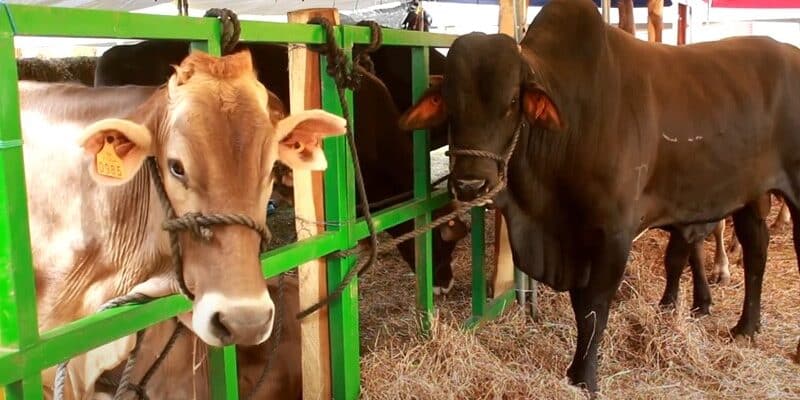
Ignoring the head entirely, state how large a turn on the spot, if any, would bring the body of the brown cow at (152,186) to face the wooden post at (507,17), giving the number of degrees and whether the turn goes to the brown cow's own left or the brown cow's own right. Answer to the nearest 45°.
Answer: approximately 90° to the brown cow's own left

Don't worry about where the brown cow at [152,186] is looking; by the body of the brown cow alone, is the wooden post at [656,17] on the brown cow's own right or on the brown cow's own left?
on the brown cow's own left

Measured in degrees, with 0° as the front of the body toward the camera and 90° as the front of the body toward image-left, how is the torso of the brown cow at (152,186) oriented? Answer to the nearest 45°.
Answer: approximately 315°

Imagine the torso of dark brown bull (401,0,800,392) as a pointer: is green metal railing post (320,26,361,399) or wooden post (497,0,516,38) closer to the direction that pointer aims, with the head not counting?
the green metal railing post

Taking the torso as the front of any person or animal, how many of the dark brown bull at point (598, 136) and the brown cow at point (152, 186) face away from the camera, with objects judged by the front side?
0

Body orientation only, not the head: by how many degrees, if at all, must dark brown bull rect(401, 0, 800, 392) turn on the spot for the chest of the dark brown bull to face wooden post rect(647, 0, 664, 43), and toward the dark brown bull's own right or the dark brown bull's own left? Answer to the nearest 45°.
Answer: approximately 135° to the dark brown bull's own right

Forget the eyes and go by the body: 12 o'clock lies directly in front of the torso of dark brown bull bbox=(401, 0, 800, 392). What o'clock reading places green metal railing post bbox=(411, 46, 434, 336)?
The green metal railing post is roughly at 1 o'clock from the dark brown bull.

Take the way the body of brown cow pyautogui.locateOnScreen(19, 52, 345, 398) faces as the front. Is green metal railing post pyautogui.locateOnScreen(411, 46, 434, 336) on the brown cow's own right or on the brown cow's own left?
on the brown cow's own left

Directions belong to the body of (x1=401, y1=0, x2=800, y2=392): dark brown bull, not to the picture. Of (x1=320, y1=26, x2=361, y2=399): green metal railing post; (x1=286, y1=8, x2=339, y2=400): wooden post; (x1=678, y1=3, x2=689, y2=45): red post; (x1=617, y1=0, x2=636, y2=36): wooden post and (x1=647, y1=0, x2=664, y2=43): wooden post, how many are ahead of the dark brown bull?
2

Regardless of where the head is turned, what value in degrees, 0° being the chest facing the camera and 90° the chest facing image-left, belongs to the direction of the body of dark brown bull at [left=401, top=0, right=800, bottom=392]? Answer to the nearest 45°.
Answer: approximately 45°

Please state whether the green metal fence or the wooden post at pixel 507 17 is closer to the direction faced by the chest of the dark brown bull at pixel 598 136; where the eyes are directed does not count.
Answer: the green metal fence
